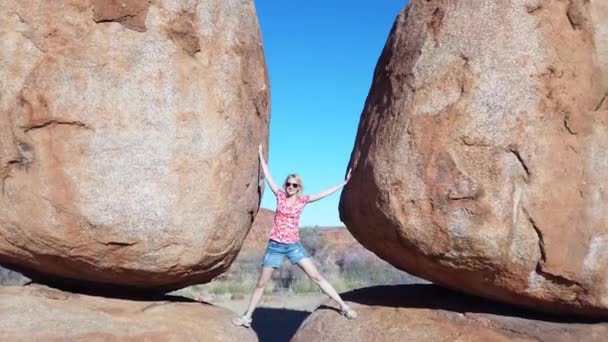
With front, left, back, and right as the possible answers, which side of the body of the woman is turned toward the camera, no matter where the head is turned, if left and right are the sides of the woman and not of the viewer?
front

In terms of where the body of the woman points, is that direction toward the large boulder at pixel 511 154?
no

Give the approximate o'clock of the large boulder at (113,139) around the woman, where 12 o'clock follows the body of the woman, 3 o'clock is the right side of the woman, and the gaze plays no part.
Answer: The large boulder is roughly at 2 o'clock from the woman.

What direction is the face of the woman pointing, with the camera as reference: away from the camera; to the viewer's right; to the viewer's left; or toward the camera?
toward the camera
